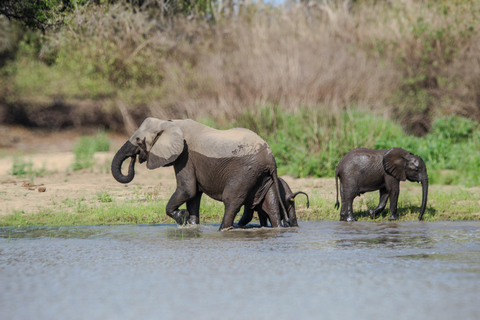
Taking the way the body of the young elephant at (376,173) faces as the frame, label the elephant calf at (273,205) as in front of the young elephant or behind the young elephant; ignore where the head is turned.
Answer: behind

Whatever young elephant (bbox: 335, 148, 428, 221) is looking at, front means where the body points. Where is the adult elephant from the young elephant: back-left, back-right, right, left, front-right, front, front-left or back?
back-right

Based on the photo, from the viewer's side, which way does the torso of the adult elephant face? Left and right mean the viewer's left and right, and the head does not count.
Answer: facing to the left of the viewer

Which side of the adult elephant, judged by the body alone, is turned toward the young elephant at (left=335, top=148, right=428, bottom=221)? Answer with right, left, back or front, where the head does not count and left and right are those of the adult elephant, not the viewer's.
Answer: back

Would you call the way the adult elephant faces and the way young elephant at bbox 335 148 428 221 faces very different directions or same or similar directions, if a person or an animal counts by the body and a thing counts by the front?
very different directions

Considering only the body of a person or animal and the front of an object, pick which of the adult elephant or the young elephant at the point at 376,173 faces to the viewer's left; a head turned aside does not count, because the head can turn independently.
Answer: the adult elephant

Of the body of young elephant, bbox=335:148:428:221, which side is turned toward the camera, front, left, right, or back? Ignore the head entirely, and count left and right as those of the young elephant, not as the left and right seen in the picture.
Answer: right
